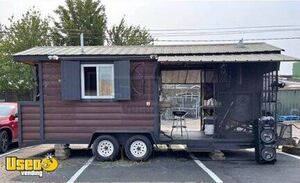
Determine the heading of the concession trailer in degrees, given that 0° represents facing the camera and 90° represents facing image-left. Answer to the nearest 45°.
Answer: approximately 270°
